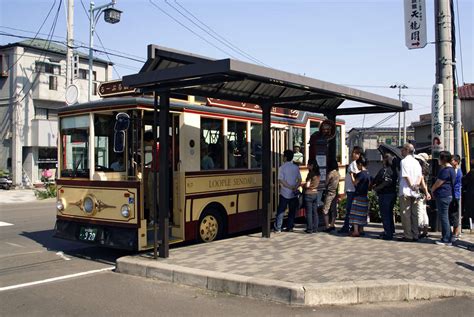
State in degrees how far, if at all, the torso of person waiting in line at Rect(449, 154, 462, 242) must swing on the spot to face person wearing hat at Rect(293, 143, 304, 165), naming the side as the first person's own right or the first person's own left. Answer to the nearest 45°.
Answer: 0° — they already face them

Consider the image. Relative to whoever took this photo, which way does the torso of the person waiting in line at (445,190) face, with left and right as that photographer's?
facing to the left of the viewer

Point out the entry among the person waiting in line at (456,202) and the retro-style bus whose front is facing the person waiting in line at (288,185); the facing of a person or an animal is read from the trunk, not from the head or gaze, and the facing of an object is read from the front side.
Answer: the person waiting in line at (456,202)

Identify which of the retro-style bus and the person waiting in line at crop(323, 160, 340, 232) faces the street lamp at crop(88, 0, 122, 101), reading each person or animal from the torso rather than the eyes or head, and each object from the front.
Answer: the person waiting in line

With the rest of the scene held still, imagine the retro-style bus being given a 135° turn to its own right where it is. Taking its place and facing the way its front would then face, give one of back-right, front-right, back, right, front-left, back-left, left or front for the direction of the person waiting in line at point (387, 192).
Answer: right

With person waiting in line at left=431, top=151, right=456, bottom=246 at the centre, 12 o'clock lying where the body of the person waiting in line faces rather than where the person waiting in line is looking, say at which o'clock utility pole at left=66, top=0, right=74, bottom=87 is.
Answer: The utility pole is roughly at 1 o'clock from the person waiting in line.

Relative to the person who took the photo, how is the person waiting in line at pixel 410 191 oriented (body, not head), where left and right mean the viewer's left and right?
facing away from the viewer and to the left of the viewer

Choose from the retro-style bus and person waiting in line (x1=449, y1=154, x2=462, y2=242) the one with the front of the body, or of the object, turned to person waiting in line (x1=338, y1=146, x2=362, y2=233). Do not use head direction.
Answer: person waiting in line (x1=449, y1=154, x2=462, y2=242)

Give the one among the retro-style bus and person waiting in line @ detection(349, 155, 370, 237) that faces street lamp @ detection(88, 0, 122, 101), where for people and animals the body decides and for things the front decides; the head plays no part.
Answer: the person waiting in line

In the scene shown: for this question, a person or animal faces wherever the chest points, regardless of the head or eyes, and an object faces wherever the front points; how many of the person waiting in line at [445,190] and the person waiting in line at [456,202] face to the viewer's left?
2

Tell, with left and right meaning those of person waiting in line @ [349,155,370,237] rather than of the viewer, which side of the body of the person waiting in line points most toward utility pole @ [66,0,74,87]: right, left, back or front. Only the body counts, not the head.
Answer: front

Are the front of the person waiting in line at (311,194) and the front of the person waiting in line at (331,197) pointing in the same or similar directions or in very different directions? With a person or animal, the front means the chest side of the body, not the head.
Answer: same or similar directions

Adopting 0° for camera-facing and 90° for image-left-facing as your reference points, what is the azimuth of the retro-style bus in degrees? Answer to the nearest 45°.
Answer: approximately 45°

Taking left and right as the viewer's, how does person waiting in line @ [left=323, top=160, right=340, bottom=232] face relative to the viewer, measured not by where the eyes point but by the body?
facing away from the viewer and to the left of the viewer

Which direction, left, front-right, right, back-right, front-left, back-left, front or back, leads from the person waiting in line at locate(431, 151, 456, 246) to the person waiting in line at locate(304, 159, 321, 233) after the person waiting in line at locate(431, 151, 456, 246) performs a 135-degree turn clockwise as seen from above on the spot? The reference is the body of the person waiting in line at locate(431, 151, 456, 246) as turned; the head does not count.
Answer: back-left

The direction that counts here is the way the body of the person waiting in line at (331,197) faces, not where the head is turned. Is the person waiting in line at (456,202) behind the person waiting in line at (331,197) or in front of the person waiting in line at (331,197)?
behind
